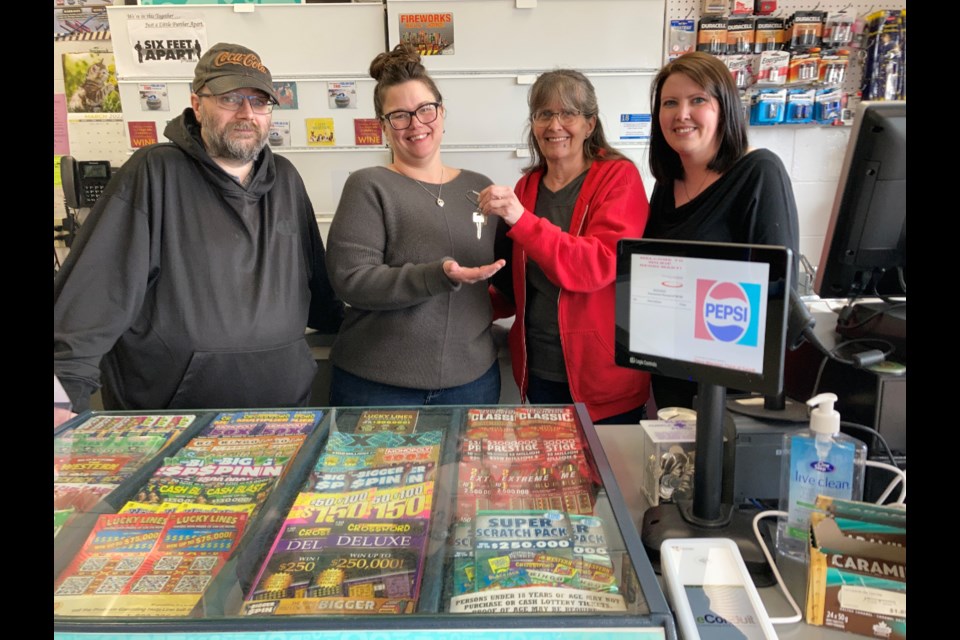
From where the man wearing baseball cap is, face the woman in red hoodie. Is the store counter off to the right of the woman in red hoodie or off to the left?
right

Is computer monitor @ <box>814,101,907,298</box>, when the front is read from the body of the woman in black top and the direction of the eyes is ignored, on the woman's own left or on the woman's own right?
on the woman's own left

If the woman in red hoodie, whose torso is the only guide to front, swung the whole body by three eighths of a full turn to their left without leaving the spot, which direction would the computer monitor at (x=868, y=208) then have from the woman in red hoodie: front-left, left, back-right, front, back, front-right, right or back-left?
front-right

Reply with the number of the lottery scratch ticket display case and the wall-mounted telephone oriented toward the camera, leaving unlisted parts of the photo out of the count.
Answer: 2
